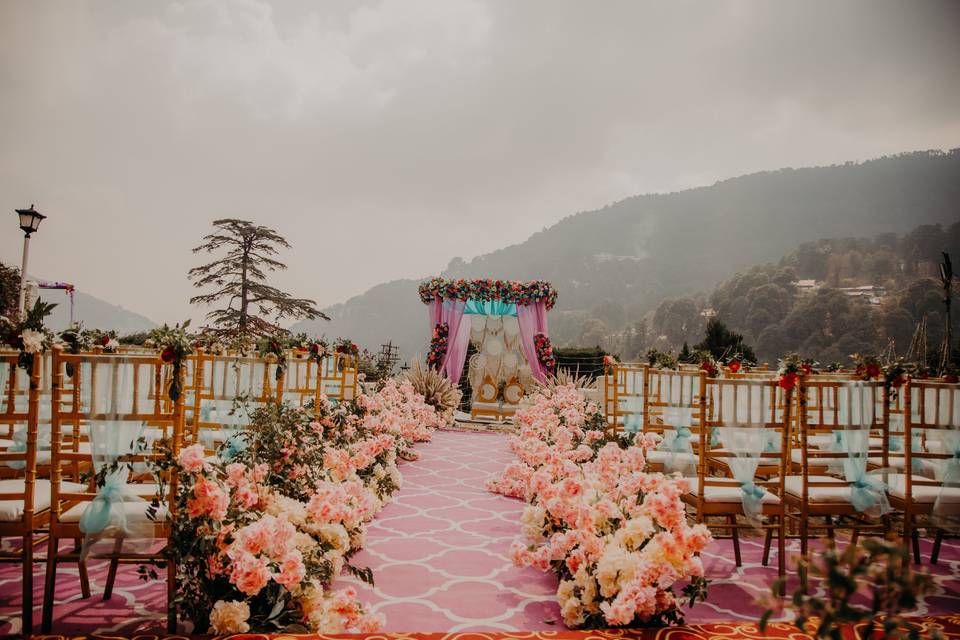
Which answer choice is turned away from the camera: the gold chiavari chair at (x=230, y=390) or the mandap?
the gold chiavari chair

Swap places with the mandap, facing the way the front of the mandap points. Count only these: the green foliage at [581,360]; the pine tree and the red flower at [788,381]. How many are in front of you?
1

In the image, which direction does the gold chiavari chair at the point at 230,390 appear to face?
away from the camera

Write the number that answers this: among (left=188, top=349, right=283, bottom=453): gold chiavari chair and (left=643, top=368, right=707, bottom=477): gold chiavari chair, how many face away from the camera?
2

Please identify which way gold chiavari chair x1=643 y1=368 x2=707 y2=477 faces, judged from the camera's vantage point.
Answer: facing away from the viewer

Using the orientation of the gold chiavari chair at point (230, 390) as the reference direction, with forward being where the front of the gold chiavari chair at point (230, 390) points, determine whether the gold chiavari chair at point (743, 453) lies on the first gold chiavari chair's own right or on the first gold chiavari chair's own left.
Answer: on the first gold chiavari chair's own right

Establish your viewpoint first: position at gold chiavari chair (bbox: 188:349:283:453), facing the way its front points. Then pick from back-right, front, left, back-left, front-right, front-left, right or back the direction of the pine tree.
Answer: front

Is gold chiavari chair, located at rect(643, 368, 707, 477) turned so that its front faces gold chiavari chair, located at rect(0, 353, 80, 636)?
no

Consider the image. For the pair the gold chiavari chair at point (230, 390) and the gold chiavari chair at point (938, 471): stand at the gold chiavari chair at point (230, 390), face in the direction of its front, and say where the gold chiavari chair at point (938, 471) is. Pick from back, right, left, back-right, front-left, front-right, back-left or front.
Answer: back-right

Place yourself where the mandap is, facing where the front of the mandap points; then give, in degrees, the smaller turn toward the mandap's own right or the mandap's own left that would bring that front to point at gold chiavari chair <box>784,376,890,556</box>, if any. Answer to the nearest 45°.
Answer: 0° — it already faces it

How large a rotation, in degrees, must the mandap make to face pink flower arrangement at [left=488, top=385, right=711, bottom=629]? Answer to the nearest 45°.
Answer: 0° — it already faces it

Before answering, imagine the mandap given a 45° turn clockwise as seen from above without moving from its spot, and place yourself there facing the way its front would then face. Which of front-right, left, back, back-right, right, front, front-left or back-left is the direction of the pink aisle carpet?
front-left

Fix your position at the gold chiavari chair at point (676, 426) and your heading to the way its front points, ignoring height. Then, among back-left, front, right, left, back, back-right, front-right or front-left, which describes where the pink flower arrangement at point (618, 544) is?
back

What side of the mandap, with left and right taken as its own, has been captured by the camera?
front

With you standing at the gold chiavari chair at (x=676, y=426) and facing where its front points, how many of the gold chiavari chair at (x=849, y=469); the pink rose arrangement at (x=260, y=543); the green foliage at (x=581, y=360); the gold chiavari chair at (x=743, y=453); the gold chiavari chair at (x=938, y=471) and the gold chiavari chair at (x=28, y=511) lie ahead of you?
1

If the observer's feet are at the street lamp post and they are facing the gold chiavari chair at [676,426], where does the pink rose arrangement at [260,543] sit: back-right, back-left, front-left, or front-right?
front-right

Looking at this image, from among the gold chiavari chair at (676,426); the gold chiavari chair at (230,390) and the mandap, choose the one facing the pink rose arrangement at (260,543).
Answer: the mandap
